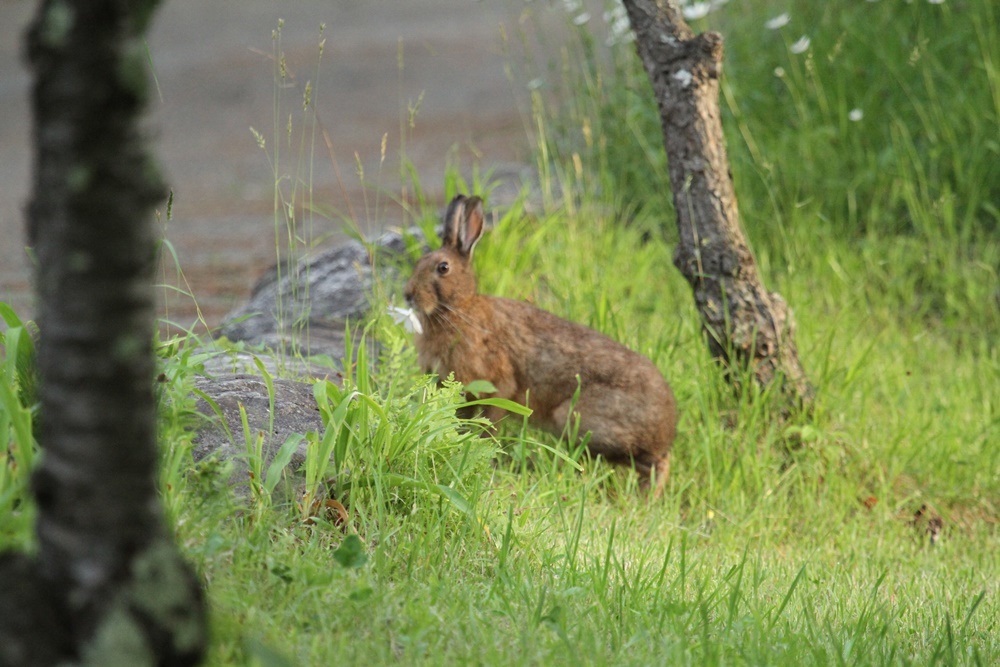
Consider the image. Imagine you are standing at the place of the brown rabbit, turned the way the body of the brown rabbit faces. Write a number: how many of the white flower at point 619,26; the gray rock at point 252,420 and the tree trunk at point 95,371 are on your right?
1

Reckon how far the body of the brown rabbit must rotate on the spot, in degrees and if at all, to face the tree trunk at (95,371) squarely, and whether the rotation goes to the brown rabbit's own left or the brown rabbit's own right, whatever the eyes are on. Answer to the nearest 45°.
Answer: approximately 90° to the brown rabbit's own left

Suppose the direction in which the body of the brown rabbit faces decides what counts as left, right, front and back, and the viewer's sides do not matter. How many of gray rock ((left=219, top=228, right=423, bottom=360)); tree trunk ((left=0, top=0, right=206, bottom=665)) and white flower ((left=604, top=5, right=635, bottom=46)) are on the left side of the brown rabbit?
1

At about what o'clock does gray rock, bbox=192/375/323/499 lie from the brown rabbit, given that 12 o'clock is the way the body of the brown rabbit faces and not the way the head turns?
The gray rock is roughly at 12 o'clock from the brown rabbit.

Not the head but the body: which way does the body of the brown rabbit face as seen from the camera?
to the viewer's left

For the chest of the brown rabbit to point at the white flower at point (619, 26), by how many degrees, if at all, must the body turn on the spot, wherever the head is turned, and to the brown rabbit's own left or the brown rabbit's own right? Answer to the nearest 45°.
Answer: approximately 90° to the brown rabbit's own right

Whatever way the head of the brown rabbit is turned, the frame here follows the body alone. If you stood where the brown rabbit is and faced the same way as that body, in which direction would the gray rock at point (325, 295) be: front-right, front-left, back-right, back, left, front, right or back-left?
front-right

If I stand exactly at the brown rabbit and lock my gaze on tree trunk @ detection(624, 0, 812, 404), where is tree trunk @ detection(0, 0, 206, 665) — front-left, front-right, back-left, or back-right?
back-right

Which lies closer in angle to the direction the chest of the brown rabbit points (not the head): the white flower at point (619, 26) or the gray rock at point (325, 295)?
the gray rock
